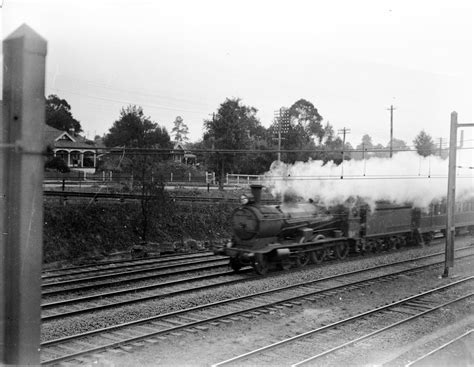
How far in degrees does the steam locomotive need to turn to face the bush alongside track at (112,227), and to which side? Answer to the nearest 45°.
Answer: approximately 45° to its right

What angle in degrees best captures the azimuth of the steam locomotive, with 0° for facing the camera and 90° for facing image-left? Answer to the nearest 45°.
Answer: approximately 45°

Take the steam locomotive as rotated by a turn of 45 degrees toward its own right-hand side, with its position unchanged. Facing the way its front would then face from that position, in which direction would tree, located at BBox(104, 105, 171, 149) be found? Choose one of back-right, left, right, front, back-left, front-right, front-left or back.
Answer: front-right

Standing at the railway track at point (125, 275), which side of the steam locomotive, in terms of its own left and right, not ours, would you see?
front

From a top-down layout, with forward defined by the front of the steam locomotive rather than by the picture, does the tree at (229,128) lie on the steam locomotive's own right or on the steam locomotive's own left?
on the steam locomotive's own right

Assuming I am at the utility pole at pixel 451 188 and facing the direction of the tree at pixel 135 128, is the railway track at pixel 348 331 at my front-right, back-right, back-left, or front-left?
back-left

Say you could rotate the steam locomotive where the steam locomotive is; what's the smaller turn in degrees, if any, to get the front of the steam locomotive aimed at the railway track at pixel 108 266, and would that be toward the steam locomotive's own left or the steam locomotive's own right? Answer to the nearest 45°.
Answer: approximately 45° to the steam locomotive's own right

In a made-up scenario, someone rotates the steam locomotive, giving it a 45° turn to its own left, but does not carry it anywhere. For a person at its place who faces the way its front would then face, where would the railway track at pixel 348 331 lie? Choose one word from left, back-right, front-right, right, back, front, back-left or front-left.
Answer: front

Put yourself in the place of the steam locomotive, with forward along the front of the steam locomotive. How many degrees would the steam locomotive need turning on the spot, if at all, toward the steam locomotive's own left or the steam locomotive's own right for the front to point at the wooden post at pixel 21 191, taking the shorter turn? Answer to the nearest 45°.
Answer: approximately 45° to the steam locomotive's own left
